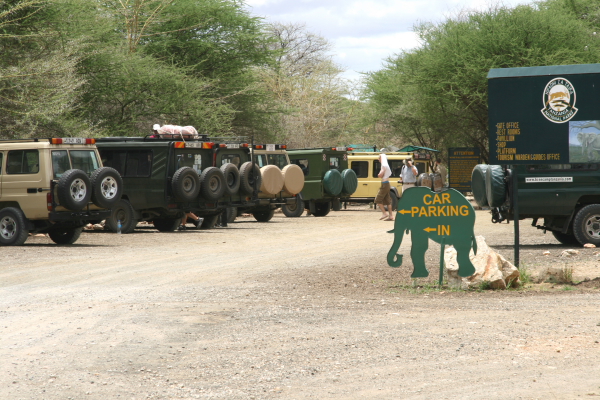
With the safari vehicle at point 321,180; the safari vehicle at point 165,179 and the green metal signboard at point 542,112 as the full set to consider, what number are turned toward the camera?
1

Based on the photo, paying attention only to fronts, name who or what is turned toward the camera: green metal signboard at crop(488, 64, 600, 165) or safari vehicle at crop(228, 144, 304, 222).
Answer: the green metal signboard

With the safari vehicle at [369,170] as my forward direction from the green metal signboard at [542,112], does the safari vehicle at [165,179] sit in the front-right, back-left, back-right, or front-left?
front-left

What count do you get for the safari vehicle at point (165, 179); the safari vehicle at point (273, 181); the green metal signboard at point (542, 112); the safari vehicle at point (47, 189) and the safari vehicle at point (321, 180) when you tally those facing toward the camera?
1

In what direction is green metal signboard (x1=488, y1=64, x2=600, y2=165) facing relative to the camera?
toward the camera

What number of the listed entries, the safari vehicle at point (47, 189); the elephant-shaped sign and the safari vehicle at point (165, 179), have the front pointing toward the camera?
1

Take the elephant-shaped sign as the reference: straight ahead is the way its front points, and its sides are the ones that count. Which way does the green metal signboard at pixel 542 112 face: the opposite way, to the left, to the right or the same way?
the same way

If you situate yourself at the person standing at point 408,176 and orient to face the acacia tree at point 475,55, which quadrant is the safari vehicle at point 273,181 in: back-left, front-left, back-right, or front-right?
back-left

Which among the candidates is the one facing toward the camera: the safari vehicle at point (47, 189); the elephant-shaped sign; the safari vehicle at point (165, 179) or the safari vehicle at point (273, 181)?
the elephant-shaped sign

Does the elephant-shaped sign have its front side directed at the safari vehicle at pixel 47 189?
no

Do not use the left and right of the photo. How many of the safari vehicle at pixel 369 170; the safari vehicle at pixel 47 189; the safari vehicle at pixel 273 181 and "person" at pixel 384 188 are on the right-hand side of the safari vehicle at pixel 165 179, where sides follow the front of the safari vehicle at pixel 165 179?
3

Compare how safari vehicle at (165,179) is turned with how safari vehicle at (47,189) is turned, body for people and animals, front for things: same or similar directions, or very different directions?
same or similar directions

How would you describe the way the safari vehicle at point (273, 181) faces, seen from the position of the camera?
facing away from the viewer and to the left of the viewer

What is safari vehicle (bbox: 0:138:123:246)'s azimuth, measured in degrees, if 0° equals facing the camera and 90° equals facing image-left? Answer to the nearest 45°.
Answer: approximately 135°

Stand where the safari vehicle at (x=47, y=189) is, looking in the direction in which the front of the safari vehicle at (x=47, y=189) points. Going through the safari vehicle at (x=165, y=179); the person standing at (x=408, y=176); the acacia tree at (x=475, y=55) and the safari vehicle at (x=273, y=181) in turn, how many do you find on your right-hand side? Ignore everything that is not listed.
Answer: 4

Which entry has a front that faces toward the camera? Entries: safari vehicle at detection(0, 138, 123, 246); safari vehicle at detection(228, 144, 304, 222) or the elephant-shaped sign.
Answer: the elephant-shaped sign

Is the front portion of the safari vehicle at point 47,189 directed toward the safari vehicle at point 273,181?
no

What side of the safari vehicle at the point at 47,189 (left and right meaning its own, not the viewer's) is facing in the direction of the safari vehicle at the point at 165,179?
right

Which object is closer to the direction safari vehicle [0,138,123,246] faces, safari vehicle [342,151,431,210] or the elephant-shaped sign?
the safari vehicle

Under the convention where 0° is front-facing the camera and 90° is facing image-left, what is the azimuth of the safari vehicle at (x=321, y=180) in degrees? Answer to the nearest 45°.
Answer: approximately 135°

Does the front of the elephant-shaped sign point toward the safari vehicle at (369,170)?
no

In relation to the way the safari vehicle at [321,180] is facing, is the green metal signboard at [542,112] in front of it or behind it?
behind
